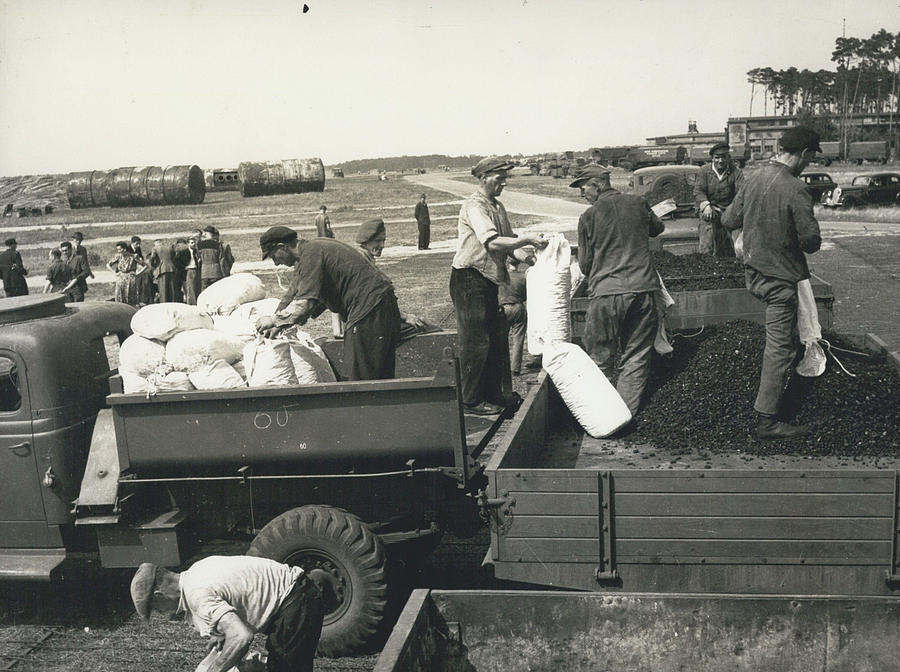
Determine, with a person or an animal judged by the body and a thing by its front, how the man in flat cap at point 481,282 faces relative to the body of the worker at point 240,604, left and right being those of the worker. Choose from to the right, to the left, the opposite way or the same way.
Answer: the opposite way

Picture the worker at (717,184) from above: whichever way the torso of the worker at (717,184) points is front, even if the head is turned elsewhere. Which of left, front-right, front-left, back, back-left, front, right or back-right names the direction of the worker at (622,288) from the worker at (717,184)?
front

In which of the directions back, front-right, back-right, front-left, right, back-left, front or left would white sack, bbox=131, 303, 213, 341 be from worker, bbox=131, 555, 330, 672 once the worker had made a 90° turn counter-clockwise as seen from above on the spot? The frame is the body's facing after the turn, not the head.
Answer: back

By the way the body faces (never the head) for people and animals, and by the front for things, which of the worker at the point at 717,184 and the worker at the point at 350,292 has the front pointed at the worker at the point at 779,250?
the worker at the point at 717,184

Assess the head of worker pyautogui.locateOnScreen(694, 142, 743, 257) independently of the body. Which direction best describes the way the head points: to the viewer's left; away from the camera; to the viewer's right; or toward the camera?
toward the camera

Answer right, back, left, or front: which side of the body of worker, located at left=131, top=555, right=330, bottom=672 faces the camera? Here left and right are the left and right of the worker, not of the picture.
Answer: left

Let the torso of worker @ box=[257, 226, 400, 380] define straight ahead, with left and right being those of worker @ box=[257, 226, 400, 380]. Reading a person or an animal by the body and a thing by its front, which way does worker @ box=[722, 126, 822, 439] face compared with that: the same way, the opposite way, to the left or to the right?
the opposite way

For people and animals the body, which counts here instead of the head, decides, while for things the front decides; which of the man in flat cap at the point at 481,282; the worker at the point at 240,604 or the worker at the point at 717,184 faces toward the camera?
the worker at the point at 717,184

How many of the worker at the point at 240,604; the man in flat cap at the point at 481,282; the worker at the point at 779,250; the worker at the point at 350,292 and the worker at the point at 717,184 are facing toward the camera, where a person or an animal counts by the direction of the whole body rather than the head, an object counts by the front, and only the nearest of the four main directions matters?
1

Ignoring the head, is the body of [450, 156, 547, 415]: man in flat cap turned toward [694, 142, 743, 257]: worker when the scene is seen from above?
no

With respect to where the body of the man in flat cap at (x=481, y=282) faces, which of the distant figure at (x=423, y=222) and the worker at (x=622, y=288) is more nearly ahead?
the worker

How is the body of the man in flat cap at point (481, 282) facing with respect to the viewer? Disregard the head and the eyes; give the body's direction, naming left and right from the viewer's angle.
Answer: facing to the right of the viewer

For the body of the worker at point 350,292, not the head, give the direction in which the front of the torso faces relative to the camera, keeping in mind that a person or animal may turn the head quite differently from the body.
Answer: to the viewer's left

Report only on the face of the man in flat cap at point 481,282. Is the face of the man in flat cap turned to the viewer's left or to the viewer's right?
to the viewer's right

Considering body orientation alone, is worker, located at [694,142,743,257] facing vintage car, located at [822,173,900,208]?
no

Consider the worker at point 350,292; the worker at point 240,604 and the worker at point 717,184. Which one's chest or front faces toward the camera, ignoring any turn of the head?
the worker at point 717,184

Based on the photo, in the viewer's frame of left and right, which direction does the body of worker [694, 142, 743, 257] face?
facing the viewer

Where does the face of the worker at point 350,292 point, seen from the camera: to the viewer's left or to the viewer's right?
to the viewer's left

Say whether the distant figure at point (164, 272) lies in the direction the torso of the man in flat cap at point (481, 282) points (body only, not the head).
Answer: no
